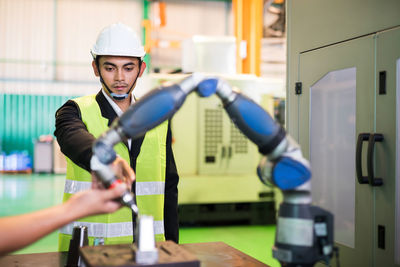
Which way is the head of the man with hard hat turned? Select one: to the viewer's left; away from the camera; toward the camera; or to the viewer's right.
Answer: toward the camera

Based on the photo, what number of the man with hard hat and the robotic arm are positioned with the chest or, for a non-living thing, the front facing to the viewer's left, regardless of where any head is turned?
1

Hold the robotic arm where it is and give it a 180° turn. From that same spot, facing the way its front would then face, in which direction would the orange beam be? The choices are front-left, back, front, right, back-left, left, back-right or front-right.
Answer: left

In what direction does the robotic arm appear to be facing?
to the viewer's left

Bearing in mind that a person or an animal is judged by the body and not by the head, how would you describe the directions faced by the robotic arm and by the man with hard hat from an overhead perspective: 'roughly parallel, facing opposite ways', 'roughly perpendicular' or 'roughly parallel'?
roughly perpendicular

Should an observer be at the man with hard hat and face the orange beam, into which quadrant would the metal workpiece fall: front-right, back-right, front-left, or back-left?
back-right

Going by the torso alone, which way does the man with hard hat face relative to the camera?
toward the camera

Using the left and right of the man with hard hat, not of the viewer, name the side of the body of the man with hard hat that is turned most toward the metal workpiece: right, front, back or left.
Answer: front
